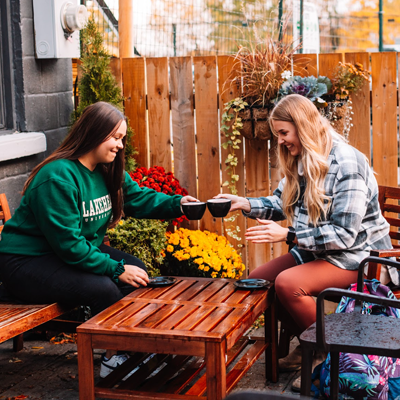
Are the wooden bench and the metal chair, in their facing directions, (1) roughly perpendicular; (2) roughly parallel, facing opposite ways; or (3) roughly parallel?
roughly parallel, facing opposite ways

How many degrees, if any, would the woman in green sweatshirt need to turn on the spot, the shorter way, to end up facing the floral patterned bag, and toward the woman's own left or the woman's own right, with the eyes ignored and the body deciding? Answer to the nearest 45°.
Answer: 0° — they already face it

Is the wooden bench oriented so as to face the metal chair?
yes

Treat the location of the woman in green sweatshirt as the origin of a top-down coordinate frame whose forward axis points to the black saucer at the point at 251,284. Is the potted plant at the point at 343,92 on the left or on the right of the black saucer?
left

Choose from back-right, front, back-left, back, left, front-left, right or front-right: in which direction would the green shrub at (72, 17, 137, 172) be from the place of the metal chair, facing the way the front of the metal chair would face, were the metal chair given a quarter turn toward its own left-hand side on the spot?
back-right

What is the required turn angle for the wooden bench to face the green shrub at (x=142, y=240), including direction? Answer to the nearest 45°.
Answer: approximately 90° to its left

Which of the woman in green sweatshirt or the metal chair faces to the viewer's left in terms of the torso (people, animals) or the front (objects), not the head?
the metal chair

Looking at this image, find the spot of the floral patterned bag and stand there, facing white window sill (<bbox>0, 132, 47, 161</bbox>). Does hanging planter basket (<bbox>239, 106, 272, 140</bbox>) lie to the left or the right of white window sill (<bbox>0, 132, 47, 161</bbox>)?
right

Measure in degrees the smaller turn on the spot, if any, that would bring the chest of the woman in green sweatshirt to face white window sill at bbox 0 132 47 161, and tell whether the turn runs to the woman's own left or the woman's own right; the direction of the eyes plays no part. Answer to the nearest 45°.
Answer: approximately 135° to the woman's own left

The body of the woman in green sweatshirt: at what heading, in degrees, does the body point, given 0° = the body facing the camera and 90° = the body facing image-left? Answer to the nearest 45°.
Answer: approximately 315°

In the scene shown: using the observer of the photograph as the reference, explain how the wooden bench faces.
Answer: facing the viewer and to the right of the viewer

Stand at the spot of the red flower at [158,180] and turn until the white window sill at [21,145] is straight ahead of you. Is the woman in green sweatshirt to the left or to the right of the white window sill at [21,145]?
left

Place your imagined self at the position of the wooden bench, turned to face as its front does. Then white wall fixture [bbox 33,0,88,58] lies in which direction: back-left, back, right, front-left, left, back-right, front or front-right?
back-left

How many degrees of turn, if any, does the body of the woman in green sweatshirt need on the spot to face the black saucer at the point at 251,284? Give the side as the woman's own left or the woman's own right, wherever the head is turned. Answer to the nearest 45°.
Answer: approximately 45° to the woman's own left

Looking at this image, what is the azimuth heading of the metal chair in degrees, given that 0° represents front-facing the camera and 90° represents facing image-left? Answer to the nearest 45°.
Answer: approximately 90°

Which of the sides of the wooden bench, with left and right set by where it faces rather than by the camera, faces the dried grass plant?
left
